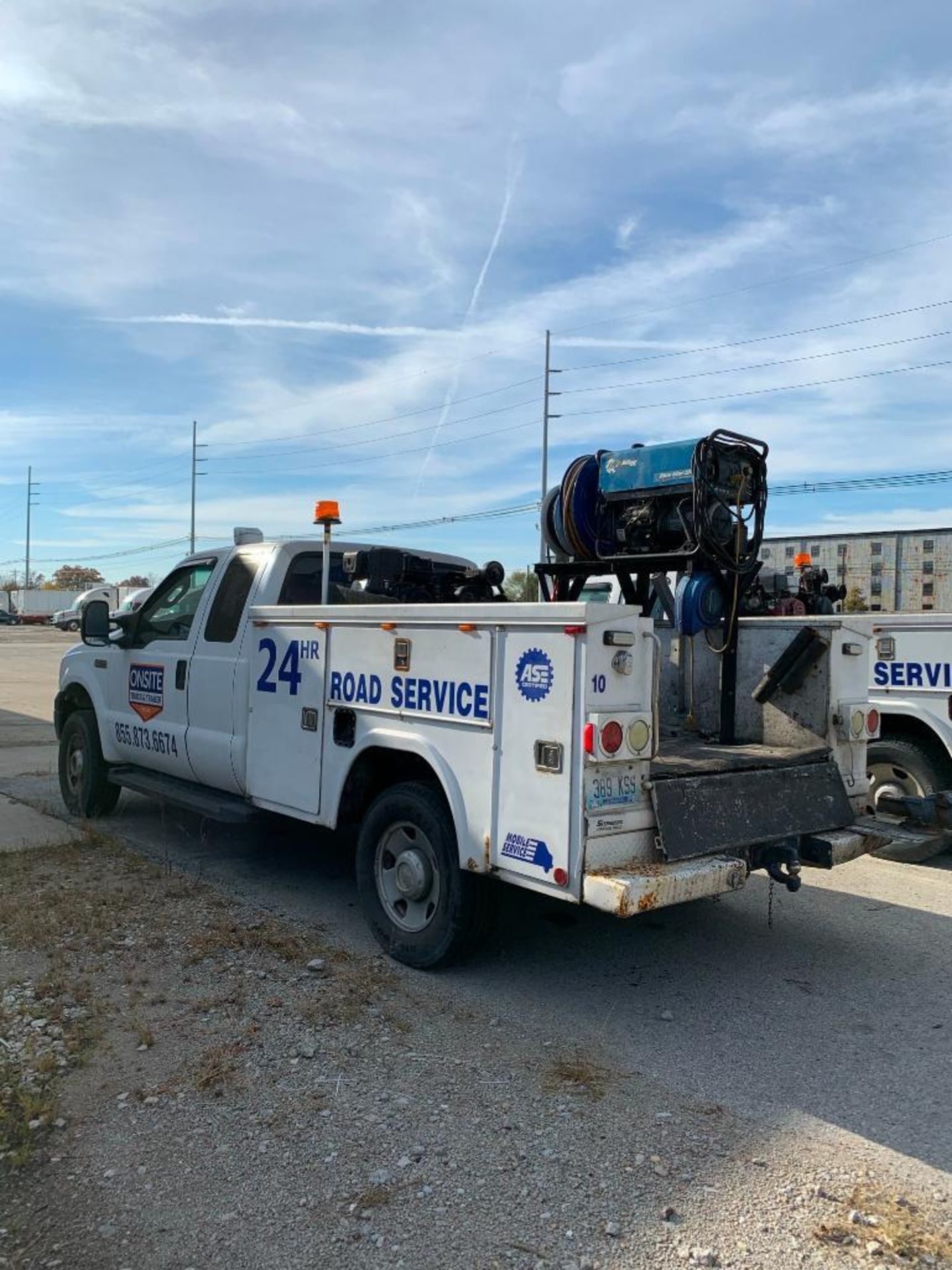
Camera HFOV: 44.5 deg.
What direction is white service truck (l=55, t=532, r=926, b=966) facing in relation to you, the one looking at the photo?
facing away from the viewer and to the left of the viewer

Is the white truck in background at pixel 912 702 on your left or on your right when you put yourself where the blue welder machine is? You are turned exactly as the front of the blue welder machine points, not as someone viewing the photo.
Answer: on your left

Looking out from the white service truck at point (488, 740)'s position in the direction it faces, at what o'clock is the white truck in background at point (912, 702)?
The white truck in background is roughly at 3 o'clock from the white service truck.
